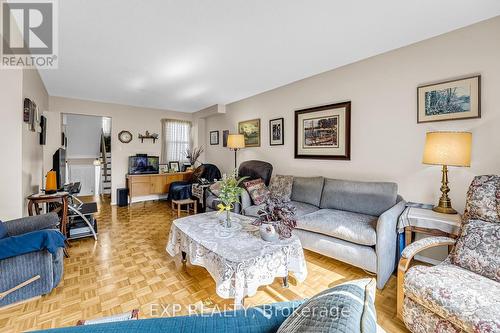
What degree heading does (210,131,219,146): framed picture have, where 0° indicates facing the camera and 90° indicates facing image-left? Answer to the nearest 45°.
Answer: approximately 45°

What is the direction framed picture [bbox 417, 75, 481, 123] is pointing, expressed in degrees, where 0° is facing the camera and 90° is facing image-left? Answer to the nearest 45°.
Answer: approximately 45°

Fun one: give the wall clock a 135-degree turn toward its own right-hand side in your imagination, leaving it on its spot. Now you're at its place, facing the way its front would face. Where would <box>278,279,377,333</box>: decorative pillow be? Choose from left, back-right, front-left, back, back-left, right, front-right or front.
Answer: back-left

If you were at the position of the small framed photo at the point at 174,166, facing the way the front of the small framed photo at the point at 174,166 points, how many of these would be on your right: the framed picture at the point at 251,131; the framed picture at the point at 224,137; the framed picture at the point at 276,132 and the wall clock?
1

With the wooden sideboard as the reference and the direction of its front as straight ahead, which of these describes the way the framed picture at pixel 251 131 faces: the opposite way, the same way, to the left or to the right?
to the right

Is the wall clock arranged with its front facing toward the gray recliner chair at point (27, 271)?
yes

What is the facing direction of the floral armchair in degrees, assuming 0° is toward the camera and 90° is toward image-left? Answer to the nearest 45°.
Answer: approximately 45°

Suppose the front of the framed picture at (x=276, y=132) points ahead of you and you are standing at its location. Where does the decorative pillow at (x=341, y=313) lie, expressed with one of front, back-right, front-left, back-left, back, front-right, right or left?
front-left

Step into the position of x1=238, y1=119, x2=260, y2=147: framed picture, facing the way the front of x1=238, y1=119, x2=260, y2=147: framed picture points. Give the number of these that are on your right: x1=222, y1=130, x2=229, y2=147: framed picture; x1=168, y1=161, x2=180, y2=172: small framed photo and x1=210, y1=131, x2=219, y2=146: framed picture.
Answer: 3

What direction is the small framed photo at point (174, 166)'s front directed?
toward the camera

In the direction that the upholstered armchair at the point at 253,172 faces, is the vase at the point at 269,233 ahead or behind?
ahead

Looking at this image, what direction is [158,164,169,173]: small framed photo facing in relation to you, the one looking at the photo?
facing the viewer

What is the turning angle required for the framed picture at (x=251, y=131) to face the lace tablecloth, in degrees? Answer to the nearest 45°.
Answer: approximately 45° to its left

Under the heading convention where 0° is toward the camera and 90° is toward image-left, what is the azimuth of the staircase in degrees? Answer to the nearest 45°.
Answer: approximately 0°

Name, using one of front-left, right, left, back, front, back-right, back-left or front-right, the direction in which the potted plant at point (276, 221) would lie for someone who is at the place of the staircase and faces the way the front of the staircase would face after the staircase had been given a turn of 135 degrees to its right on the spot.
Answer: back-left

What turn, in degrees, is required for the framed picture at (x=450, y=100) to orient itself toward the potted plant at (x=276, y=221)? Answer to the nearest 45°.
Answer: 0° — it already faces it
